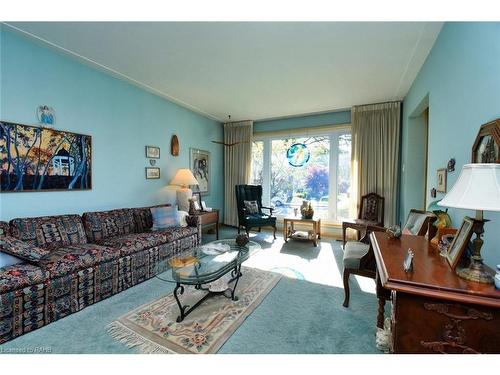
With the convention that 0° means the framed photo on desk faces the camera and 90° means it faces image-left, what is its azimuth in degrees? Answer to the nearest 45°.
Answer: approximately 45°

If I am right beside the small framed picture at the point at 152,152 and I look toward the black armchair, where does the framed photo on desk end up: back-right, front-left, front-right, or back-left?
front-right

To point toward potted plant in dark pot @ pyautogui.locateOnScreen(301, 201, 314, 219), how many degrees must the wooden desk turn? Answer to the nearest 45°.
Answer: approximately 90° to its right

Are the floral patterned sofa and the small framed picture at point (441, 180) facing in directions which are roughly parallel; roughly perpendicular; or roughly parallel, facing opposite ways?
roughly parallel, facing opposite ways

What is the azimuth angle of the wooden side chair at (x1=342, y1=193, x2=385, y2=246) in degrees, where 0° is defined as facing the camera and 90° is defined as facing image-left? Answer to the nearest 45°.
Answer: approximately 45°

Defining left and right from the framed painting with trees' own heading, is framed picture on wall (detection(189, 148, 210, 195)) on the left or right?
on its left

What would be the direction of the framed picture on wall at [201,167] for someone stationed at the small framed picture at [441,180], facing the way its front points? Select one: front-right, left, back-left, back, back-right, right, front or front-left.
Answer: front-right

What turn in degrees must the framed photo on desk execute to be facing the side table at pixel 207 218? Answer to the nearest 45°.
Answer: approximately 45° to its right

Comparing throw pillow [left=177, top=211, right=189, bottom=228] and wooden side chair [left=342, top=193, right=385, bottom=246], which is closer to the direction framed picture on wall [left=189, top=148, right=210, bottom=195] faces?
the wooden side chair

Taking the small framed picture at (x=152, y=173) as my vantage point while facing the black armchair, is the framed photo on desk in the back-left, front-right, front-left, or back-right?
front-right

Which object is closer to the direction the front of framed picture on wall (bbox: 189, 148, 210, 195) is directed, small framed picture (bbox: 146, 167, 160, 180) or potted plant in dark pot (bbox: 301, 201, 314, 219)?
the potted plant in dark pot

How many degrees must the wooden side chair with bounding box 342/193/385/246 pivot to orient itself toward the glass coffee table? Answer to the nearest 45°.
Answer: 0° — it already faces it

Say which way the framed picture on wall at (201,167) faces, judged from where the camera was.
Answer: facing the viewer and to the right of the viewer

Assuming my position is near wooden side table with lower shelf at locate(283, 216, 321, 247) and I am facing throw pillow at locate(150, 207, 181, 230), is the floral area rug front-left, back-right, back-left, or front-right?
front-left

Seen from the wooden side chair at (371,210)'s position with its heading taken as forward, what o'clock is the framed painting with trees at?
The framed painting with trees is roughly at 12 o'clock from the wooden side chair.

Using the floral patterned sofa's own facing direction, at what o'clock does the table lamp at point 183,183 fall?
The table lamp is roughly at 9 o'clock from the floral patterned sofa.

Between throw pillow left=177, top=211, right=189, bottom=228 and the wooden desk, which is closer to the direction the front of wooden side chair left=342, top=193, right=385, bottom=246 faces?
the throw pillow

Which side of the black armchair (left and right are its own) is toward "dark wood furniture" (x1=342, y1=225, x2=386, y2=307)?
front

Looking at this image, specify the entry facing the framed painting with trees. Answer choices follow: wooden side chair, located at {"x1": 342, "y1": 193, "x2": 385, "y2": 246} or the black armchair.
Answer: the wooden side chair

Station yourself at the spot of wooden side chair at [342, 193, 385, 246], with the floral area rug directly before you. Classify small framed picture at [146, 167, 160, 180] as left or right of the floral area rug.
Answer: right
